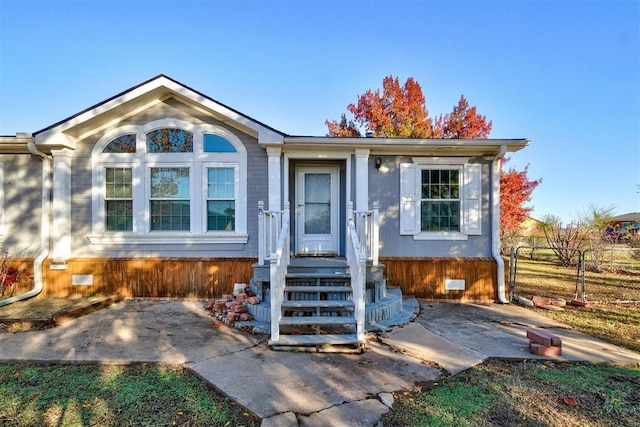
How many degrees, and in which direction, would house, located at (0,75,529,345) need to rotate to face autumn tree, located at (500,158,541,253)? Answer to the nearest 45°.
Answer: approximately 135° to its left

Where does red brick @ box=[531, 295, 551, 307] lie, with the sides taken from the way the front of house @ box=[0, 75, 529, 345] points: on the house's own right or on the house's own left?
on the house's own left

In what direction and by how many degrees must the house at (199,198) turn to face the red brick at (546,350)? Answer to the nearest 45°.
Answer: approximately 45° to its left

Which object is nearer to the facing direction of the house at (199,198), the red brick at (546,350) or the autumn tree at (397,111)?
the red brick

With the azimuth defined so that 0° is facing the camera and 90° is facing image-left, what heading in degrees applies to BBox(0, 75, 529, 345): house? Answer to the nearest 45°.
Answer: approximately 0°

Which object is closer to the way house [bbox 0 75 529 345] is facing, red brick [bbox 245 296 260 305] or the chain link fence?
the red brick

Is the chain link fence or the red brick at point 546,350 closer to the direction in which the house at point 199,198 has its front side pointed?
the red brick

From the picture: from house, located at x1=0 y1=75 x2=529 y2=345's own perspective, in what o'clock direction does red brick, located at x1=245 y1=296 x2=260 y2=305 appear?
The red brick is roughly at 11 o'clock from the house.

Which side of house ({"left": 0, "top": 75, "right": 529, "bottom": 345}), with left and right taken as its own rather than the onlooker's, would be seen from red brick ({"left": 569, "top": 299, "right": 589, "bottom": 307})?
left

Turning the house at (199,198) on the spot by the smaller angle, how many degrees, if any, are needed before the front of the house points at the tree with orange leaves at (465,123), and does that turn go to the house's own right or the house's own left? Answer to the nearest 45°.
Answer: approximately 135° to the house's own left
